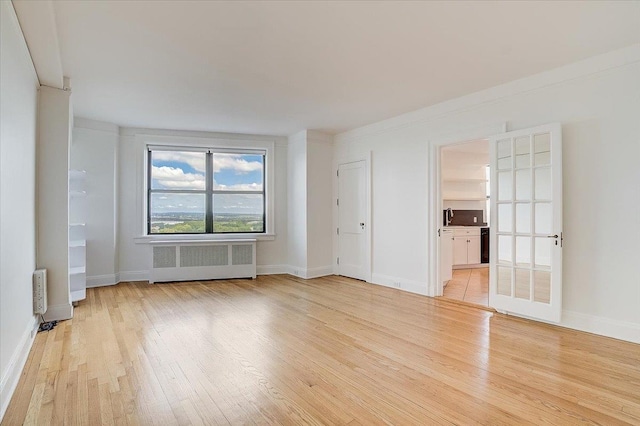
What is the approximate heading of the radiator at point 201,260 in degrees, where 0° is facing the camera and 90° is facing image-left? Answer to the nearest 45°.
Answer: approximately 0°

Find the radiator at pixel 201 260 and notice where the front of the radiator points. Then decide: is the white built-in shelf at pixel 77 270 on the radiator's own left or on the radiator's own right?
on the radiator's own right

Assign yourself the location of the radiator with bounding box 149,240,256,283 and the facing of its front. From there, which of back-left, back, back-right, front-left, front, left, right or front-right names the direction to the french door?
front-left

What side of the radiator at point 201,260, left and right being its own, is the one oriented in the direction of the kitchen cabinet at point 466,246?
left

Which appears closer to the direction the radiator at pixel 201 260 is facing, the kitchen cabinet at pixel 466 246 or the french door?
the french door
